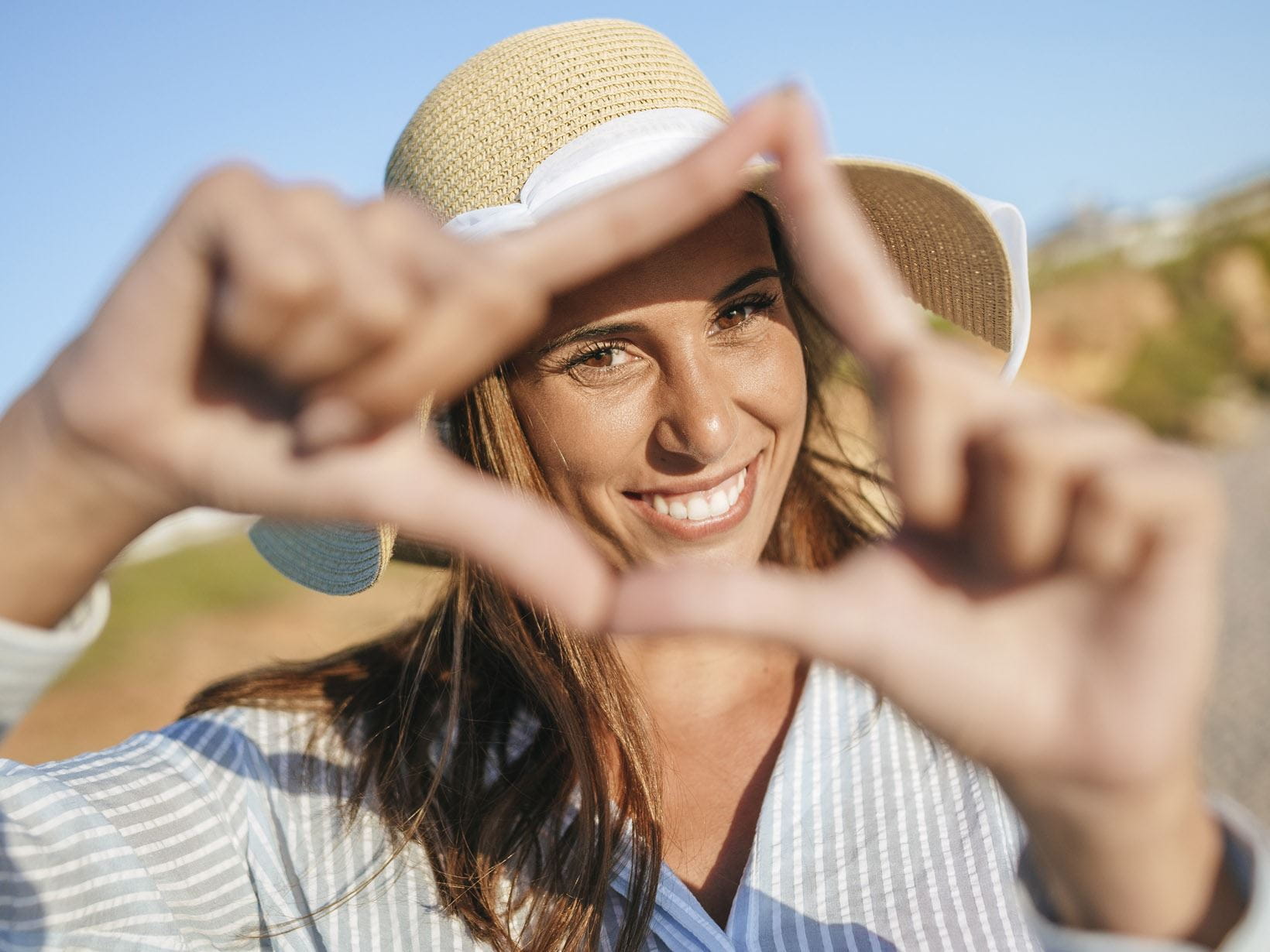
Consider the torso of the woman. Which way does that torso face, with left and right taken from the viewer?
facing the viewer
